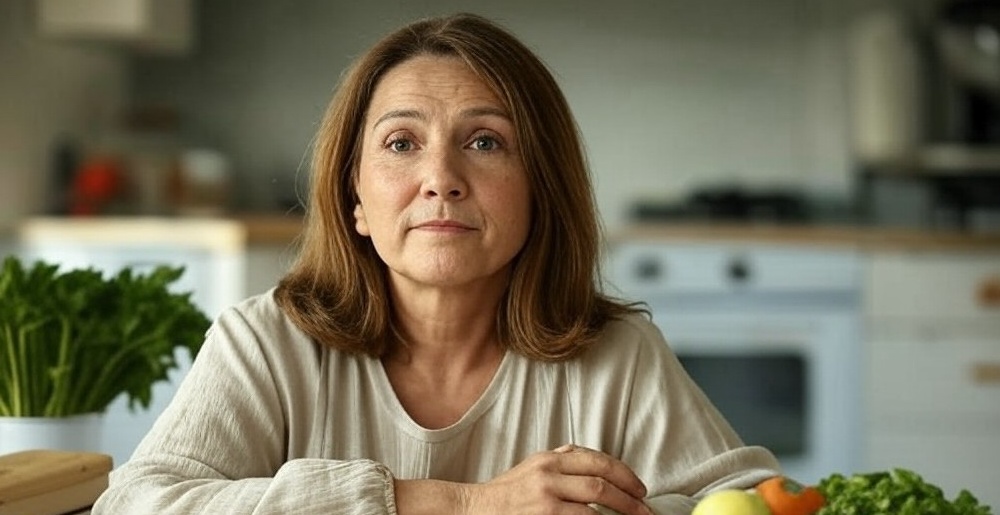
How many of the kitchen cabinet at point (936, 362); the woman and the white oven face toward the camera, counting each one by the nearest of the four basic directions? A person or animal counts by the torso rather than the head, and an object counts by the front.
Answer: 3

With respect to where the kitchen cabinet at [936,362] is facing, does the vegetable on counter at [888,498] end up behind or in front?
in front

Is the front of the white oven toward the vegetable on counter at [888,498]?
yes

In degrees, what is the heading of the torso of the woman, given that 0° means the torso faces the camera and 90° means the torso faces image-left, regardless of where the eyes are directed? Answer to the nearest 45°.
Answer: approximately 0°

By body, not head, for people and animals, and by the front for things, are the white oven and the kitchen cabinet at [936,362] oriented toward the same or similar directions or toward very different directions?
same or similar directions

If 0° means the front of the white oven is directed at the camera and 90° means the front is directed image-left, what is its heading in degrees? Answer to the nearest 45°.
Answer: approximately 0°

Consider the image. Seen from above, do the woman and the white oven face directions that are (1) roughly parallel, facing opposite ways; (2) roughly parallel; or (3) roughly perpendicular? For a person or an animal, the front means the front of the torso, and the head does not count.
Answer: roughly parallel

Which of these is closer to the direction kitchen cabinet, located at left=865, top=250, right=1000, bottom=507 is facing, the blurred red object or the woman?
the woman

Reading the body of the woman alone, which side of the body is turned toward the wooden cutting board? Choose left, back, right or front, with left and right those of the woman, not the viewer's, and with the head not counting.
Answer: right

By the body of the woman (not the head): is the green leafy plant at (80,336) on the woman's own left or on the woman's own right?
on the woman's own right

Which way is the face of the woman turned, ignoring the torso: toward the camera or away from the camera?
toward the camera

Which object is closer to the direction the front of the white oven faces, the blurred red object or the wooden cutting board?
the wooden cutting board

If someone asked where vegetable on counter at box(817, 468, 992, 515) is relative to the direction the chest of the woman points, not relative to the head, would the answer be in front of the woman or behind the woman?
in front

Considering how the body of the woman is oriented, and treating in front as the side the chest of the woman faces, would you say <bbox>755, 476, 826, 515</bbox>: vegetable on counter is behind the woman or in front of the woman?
in front
